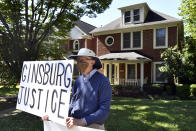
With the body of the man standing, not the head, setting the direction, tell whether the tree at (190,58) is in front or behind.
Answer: behind

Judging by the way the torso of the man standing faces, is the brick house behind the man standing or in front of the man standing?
behind

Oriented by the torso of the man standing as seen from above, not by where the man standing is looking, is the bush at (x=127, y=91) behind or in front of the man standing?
behind

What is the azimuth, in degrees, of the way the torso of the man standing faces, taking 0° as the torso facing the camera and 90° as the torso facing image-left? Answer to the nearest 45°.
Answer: approximately 45°

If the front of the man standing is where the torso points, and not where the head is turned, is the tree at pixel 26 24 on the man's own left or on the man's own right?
on the man's own right
